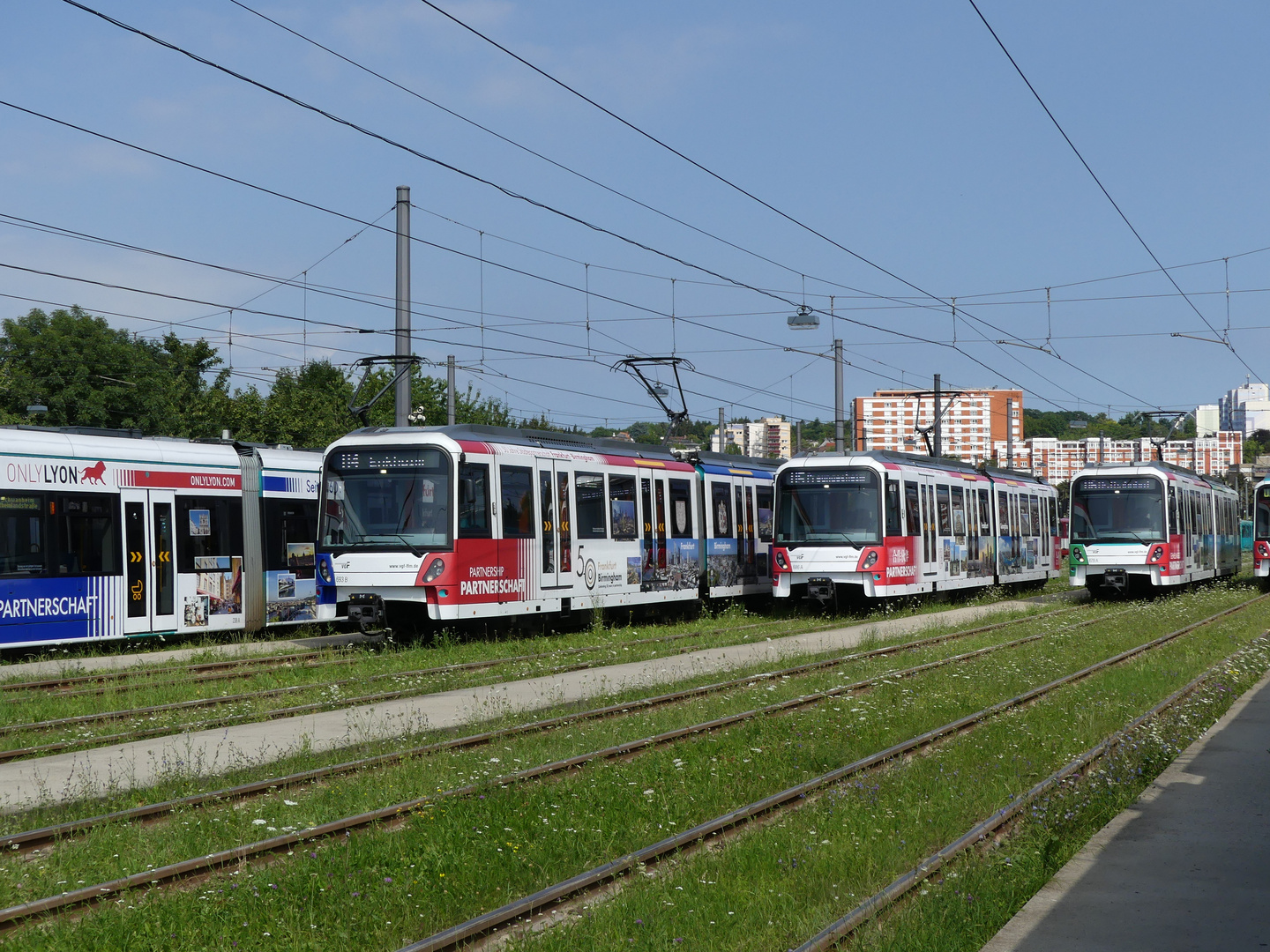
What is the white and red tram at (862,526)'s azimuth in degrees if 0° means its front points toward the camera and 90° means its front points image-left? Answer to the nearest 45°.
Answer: approximately 45°

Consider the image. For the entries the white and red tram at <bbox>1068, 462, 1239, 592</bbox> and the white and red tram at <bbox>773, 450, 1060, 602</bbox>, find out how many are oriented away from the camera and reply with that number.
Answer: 0

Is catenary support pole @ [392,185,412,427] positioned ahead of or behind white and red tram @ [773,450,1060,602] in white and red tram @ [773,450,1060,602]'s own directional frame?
ahead

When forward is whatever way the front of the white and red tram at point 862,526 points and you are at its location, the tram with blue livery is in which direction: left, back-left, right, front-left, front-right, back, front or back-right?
front

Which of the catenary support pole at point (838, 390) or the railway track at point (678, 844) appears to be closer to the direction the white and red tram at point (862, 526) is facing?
the railway track

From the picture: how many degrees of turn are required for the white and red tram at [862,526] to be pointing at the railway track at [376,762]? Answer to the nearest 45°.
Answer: approximately 45° to its left

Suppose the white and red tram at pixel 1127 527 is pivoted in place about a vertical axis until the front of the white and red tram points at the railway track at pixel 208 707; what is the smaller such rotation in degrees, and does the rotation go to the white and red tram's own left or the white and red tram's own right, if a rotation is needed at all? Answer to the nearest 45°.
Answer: approximately 45° to the white and red tram's own left

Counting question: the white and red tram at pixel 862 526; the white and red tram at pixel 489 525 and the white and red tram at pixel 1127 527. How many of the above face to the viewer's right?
0

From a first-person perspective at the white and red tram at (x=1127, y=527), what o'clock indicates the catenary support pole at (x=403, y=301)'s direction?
The catenary support pole is roughly at 12 o'clock from the white and red tram.

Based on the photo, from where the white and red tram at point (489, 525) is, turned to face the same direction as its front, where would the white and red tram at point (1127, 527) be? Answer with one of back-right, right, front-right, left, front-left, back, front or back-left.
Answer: back

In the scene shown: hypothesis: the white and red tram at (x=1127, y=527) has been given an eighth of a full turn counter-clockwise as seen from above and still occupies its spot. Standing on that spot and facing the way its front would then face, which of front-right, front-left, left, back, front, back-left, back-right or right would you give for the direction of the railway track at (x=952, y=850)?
front

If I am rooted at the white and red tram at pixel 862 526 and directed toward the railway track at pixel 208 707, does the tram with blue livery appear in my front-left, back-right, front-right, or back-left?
front-right

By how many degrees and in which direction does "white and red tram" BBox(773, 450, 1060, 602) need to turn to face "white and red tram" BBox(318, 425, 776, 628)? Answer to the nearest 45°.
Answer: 0° — it already faces it

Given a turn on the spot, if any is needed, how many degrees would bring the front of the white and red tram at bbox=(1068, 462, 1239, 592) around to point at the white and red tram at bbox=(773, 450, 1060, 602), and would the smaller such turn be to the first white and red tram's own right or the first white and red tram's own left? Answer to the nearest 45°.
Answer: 0° — it already faces it

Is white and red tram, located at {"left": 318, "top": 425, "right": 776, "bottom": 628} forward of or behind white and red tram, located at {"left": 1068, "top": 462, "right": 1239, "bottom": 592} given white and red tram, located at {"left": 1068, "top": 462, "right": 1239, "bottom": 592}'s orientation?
forward
